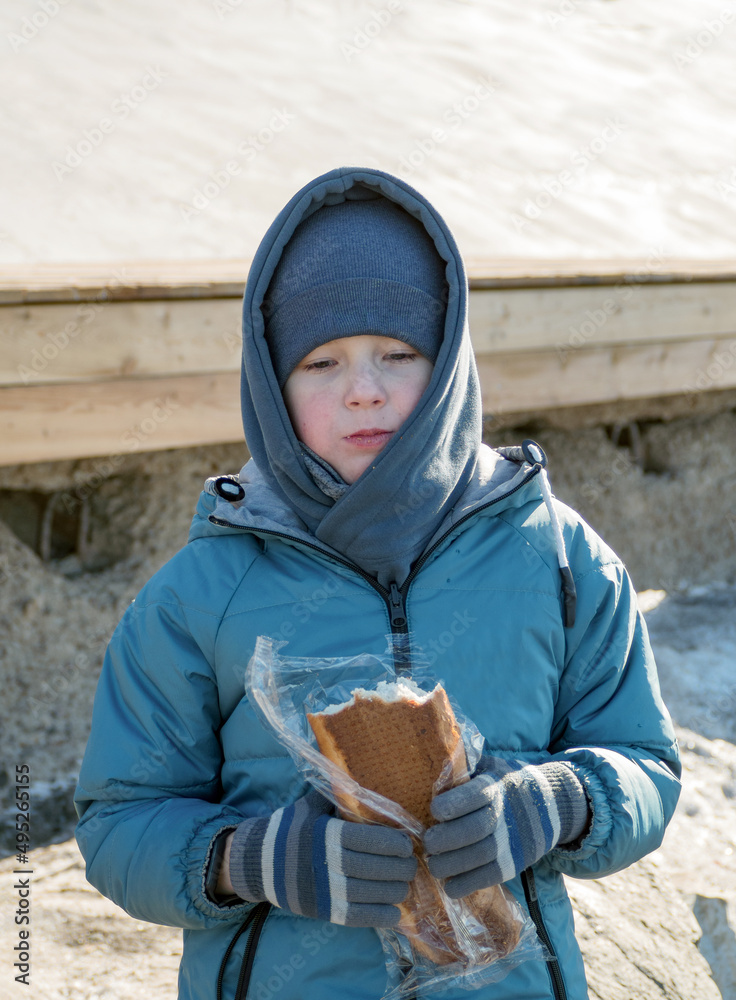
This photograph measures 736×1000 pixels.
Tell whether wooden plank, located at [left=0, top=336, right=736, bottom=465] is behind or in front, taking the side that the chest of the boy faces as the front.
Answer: behind

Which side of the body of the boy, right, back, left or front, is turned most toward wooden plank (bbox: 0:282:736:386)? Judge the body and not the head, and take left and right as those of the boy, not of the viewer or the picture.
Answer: back

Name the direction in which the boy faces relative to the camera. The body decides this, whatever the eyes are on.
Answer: toward the camera

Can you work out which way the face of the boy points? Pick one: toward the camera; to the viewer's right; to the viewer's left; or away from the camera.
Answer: toward the camera

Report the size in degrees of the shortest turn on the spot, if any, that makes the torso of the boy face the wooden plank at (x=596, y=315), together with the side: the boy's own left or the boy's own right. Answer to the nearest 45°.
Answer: approximately 180°
